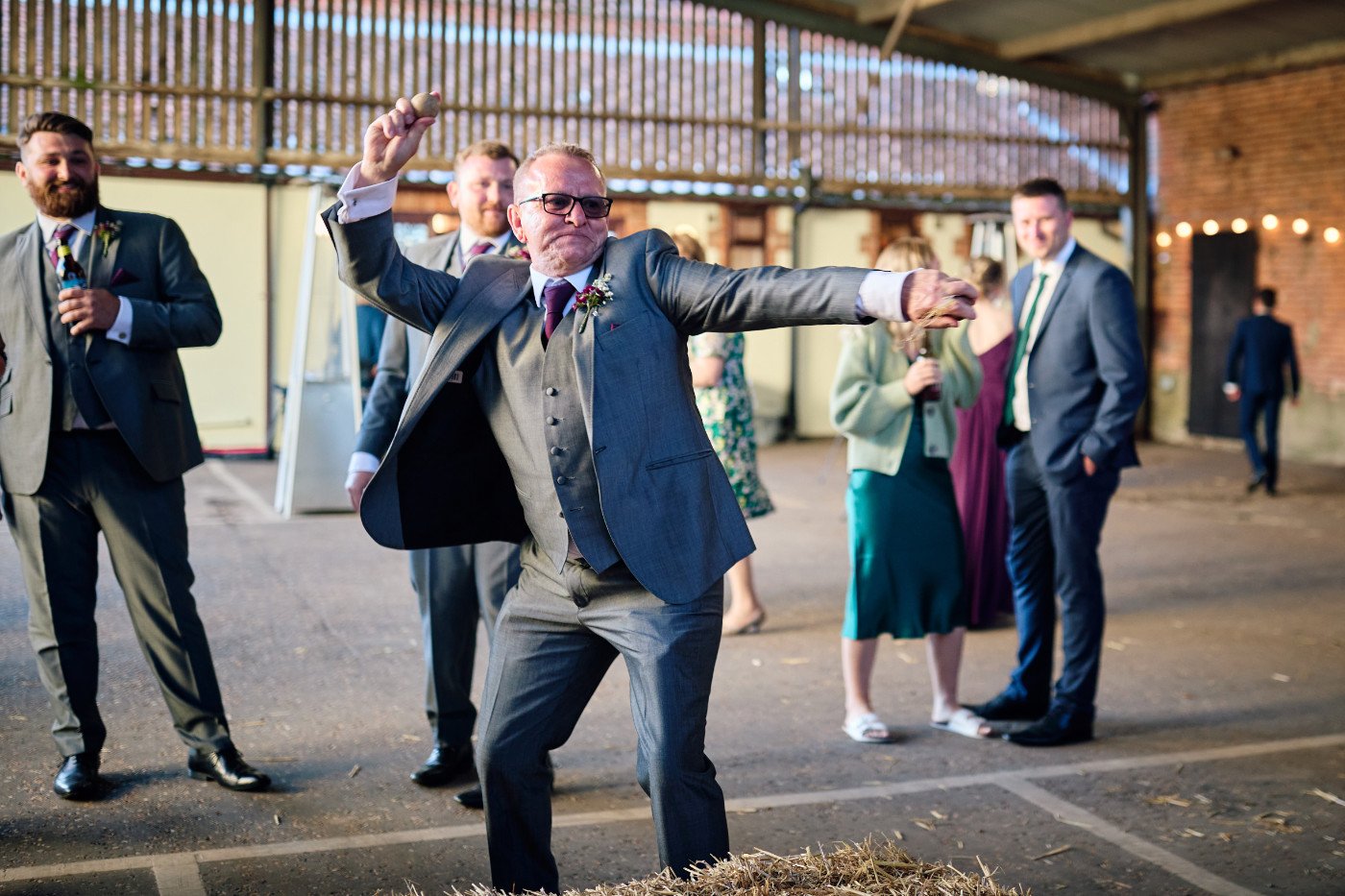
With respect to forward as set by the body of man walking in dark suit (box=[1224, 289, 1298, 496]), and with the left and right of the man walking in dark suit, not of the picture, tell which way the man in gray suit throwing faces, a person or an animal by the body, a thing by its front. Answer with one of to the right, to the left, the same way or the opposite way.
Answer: the opposite way

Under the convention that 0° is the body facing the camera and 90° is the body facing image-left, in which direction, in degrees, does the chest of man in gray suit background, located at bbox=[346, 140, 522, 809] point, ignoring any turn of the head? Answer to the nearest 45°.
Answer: approximately 0°

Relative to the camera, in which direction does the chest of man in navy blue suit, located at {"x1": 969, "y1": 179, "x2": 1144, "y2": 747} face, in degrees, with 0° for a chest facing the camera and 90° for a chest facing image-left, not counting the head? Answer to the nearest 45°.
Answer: approximately 45°

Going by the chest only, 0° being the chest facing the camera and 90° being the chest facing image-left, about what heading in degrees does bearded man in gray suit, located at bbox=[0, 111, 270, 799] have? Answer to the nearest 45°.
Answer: approximately 0°

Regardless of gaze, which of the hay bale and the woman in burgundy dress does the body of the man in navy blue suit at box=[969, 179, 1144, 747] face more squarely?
the hay bale

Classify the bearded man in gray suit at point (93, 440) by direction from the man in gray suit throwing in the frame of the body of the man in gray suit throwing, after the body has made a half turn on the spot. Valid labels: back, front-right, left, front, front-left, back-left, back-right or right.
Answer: front-left

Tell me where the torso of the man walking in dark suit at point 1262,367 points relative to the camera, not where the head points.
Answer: away from the camera

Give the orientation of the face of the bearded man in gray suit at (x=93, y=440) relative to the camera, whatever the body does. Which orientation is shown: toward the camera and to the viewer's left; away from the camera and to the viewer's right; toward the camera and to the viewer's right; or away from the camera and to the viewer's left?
toward the camera and to the viewer's right
